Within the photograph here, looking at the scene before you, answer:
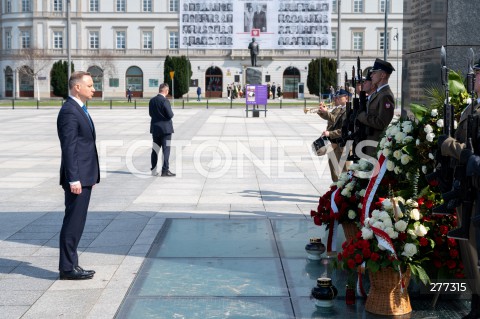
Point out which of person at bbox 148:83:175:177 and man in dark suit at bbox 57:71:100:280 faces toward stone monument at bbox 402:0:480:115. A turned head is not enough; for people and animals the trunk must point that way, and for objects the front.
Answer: the man in dark suit

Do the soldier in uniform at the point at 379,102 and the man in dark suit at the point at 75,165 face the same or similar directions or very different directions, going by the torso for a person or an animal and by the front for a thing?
very different directions

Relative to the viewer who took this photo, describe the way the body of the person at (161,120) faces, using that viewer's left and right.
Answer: facing away from the viewer and to the right of the viewer

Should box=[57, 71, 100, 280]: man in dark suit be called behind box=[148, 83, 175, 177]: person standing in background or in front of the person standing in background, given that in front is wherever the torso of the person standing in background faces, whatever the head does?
behind

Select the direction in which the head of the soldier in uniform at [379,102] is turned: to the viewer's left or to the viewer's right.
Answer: to the viewer's left

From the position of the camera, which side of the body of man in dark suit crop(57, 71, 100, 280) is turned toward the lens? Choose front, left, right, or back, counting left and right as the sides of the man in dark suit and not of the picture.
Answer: right

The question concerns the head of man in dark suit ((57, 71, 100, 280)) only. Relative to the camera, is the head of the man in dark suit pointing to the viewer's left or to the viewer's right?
to the viewer's right

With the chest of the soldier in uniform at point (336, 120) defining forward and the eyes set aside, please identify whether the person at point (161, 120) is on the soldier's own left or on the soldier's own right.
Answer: on the soldier's own right

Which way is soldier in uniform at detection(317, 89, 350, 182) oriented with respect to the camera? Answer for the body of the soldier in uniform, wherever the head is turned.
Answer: to the viewer's left

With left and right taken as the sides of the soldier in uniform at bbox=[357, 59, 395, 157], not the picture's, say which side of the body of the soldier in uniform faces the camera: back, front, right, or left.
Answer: left

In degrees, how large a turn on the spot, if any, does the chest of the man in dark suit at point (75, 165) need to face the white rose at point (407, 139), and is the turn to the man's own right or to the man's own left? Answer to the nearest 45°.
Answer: approximately 45° to the man's own right

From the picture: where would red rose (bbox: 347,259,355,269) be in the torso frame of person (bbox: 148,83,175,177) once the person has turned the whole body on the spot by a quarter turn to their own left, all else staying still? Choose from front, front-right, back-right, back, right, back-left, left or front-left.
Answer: back-left

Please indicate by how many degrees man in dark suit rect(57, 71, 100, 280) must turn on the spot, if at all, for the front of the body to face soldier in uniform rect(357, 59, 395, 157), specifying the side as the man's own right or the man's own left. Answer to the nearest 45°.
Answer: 0° — they already face them
